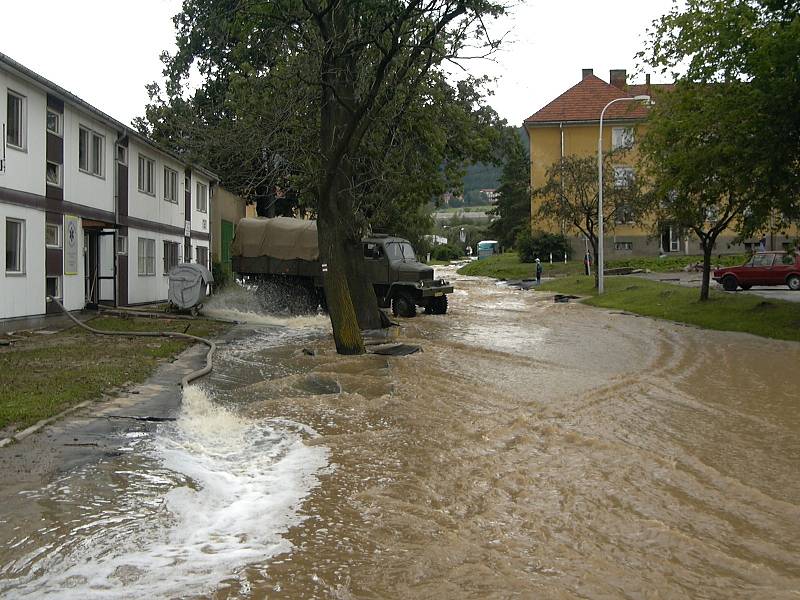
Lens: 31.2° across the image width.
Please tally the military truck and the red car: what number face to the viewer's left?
1

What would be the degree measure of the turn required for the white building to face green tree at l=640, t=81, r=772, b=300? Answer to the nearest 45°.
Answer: approximately 45° to its left

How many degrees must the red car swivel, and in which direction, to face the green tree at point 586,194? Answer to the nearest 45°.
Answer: approximately 45° to its right

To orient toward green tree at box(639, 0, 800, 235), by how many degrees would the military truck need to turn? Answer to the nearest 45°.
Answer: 0° — it already faces it

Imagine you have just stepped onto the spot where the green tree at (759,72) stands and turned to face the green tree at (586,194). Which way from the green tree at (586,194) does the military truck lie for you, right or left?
left

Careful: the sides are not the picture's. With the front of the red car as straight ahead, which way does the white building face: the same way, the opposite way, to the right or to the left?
the opposite way

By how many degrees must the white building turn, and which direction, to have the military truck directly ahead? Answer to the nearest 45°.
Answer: approximately 90° to its left

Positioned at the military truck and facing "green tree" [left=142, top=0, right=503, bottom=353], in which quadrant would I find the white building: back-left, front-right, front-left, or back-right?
front-right

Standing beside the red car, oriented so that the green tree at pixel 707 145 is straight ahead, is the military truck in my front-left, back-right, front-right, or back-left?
front-right

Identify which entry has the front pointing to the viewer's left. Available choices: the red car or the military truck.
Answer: the red car

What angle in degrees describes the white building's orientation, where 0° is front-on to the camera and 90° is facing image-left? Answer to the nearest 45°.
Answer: approximately 315°

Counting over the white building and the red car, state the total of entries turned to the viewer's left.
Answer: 1

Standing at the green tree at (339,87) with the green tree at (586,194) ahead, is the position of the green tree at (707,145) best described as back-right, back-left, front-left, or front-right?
front-right

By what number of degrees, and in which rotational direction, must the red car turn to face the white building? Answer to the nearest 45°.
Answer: approximately 45° to its left

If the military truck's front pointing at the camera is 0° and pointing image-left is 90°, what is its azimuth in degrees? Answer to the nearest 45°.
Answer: approximately 315°

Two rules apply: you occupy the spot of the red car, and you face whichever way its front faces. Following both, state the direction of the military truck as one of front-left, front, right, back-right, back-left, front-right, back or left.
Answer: front-left

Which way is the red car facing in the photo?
to the viewer's left

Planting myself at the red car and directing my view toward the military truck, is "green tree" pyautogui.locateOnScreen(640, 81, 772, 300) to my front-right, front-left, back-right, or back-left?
front-left

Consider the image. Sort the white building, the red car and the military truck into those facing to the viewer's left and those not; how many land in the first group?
1

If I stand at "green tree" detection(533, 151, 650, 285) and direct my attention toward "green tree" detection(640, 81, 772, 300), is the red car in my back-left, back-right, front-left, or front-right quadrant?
front-left
